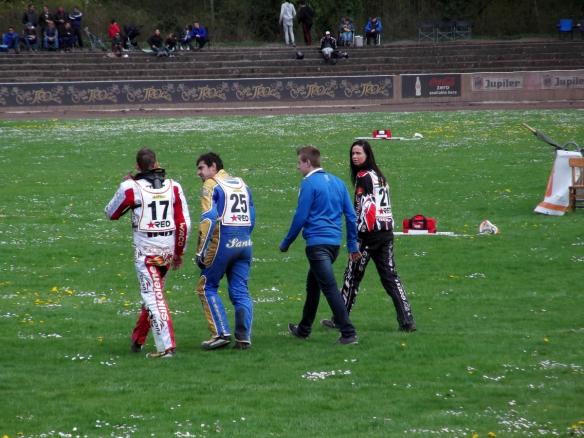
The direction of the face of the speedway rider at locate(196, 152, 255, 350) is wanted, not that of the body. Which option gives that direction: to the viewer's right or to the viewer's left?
to the viewer's left

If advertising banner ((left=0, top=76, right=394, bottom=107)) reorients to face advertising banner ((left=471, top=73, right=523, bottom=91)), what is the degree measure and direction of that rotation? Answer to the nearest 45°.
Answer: approximately 90° to its left

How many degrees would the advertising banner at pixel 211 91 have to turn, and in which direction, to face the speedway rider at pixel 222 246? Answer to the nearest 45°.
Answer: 0° — it already faces them

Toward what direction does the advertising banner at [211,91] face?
toward the camera

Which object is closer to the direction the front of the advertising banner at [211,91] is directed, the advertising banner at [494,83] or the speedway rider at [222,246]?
the speedway rider

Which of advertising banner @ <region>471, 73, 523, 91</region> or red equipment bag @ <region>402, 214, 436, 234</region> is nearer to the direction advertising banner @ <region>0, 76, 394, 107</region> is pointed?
the red equipment bag

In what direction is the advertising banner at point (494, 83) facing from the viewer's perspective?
toward the camera

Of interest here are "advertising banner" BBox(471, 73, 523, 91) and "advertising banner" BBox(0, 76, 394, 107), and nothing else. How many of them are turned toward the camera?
2

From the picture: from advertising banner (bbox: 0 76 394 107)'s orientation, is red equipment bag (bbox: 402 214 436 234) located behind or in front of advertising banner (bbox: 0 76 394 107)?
in front
